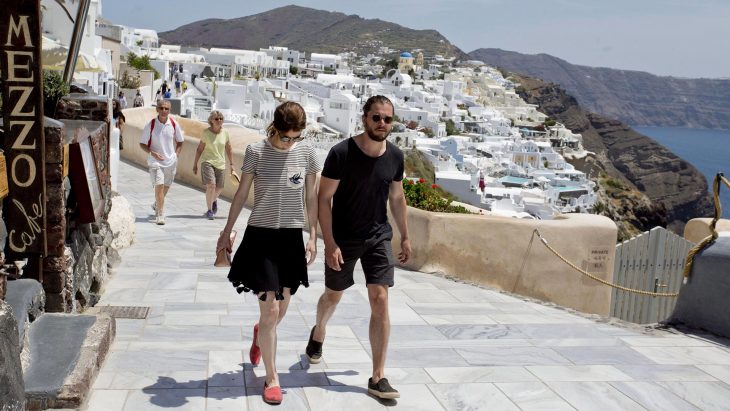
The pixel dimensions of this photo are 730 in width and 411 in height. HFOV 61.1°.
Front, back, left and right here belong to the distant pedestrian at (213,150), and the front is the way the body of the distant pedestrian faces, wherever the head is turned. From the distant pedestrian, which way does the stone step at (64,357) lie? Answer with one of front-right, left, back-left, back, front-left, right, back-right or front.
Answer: front

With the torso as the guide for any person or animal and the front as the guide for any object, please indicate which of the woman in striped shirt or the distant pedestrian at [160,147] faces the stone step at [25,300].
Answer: the distant pedestrian

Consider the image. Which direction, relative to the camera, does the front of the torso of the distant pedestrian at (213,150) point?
toward the camera

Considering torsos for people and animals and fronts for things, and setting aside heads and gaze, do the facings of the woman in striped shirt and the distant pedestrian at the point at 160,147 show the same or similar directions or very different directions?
same or similar directions

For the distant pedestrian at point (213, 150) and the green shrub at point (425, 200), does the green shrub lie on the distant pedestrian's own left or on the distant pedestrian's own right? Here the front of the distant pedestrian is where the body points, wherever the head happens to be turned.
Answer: on the distant pedestrian's own left

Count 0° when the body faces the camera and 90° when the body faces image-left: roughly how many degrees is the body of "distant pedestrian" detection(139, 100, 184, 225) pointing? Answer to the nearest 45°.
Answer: approximately 0°

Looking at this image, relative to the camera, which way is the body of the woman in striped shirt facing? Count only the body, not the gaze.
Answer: toward the camera

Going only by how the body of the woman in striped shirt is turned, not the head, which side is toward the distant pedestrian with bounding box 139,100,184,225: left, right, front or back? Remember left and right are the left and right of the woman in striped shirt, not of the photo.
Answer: back

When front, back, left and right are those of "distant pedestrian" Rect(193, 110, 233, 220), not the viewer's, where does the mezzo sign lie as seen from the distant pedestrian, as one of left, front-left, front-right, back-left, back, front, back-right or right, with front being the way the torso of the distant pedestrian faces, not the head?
front

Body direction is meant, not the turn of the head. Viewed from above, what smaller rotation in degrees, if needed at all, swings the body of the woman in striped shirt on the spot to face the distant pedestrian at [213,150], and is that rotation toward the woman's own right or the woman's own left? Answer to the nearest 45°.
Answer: approximately 180°

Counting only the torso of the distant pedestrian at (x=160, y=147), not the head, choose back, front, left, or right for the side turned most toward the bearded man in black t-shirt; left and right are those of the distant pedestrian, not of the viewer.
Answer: front

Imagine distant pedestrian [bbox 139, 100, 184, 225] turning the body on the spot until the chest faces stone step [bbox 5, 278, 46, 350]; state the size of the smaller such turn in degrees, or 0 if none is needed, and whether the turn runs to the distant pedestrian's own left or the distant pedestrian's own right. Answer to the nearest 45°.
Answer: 0° — they already face it

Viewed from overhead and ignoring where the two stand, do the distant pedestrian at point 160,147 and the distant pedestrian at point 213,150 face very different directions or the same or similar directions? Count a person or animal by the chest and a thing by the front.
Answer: same or similar directions

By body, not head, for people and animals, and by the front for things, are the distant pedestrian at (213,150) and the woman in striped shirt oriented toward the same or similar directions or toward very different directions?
same or similar directions

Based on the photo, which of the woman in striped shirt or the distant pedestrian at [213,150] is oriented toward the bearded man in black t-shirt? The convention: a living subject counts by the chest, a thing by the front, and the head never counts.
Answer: the distant pedestrian

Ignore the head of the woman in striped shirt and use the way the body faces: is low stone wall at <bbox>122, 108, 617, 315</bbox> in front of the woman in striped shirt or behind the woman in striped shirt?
behind
